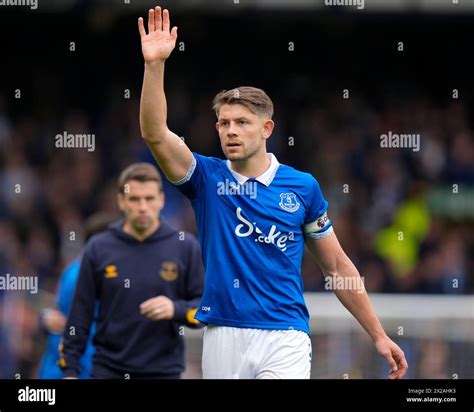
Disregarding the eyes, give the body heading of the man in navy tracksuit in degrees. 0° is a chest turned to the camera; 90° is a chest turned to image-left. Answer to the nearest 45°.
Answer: approximately 0°
